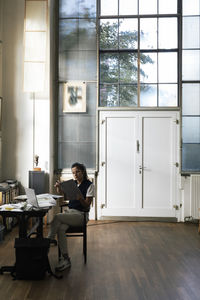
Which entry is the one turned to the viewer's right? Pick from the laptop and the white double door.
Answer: the laptop

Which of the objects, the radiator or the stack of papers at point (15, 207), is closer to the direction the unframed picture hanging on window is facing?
the stack of papers

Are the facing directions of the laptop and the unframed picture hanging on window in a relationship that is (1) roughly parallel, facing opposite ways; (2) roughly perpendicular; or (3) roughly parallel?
roughly perpendicular

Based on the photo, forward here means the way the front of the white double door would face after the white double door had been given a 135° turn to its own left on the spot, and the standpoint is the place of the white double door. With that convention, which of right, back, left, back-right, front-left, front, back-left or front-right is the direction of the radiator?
front-right

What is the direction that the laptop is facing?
to the viewer's right

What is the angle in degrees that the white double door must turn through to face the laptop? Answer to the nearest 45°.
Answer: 0° — it already faces it

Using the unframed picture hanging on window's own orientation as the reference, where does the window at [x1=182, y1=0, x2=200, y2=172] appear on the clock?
The window is roughly at 9 o'clock from the unframed picture hanging on window.
